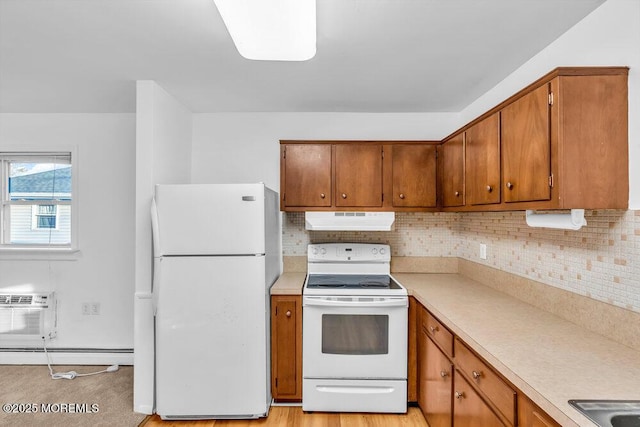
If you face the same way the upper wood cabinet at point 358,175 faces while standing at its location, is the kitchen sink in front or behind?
in front

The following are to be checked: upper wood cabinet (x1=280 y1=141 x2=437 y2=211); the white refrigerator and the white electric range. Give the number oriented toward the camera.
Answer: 3

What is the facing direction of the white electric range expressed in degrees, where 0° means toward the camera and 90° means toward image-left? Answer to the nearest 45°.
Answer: approximately 0°

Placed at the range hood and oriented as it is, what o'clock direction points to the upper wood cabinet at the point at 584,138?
The upper wood cabinet is roughly at 11 o'clock from the range hood.

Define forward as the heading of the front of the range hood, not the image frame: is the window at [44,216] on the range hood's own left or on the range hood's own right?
on the range hood's own right

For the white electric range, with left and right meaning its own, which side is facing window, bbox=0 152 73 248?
right

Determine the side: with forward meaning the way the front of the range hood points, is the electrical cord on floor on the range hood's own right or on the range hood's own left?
on the range hood's own right

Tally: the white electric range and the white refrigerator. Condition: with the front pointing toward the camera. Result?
2

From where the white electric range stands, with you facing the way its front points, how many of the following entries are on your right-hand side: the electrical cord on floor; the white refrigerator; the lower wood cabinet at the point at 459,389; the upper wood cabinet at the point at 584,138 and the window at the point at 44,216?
3
